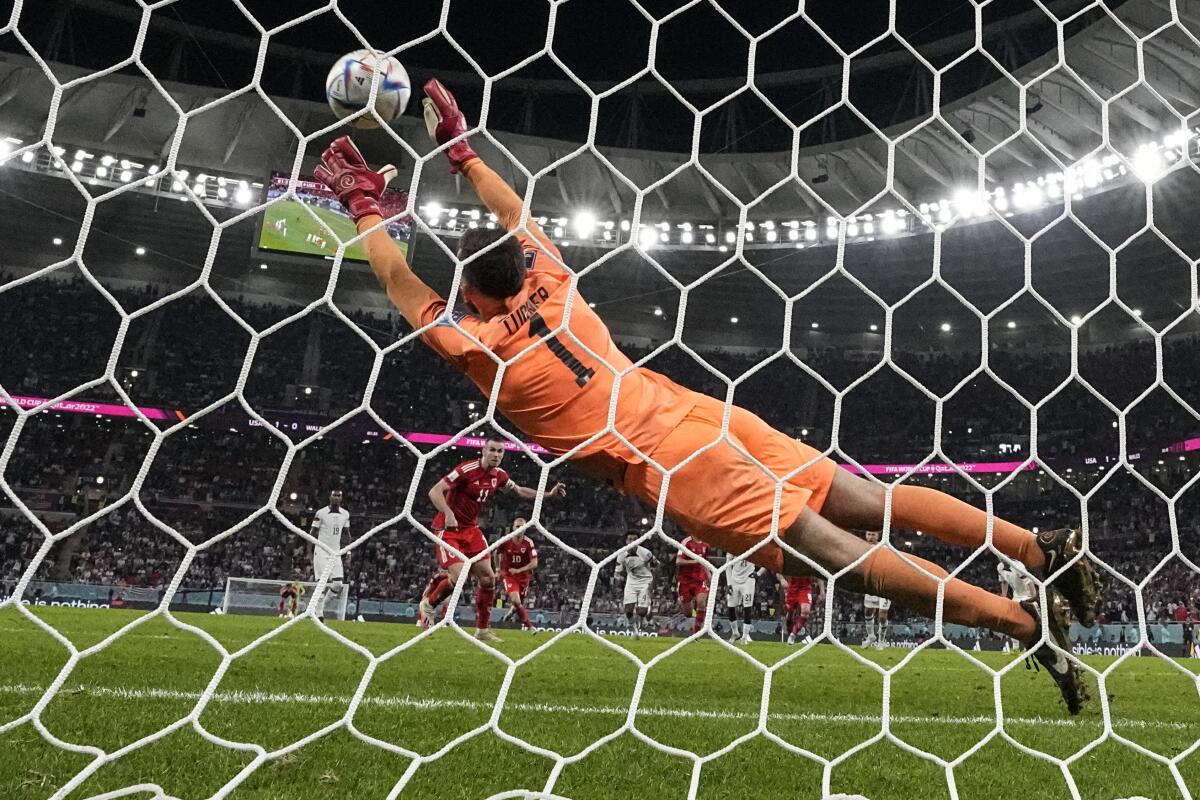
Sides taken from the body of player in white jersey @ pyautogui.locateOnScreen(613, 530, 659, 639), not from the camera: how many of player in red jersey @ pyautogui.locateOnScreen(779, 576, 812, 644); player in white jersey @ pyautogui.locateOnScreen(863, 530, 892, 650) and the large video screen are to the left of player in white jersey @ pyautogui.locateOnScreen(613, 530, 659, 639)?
2

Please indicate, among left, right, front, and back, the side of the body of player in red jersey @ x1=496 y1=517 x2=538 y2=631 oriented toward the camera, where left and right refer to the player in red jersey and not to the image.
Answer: front

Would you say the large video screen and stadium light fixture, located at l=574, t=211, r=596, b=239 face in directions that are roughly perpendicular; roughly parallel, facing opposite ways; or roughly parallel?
roughly parallel

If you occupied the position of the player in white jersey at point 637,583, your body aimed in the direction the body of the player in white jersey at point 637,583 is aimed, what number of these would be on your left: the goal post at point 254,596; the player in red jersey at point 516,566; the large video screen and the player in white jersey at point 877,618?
1

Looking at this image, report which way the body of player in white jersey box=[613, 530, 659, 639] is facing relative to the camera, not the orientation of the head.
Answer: toward the camera

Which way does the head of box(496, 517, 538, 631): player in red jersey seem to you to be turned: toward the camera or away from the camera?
toward the camera

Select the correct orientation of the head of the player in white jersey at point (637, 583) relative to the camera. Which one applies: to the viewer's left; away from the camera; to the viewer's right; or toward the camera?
toward the camera

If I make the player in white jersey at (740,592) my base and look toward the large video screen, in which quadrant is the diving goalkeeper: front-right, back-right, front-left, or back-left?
back-left

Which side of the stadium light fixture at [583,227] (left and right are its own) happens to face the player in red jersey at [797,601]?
front

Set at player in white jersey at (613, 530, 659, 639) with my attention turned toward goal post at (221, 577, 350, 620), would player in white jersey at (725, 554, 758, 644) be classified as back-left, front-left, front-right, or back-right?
back-right

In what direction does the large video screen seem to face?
toward the camera
